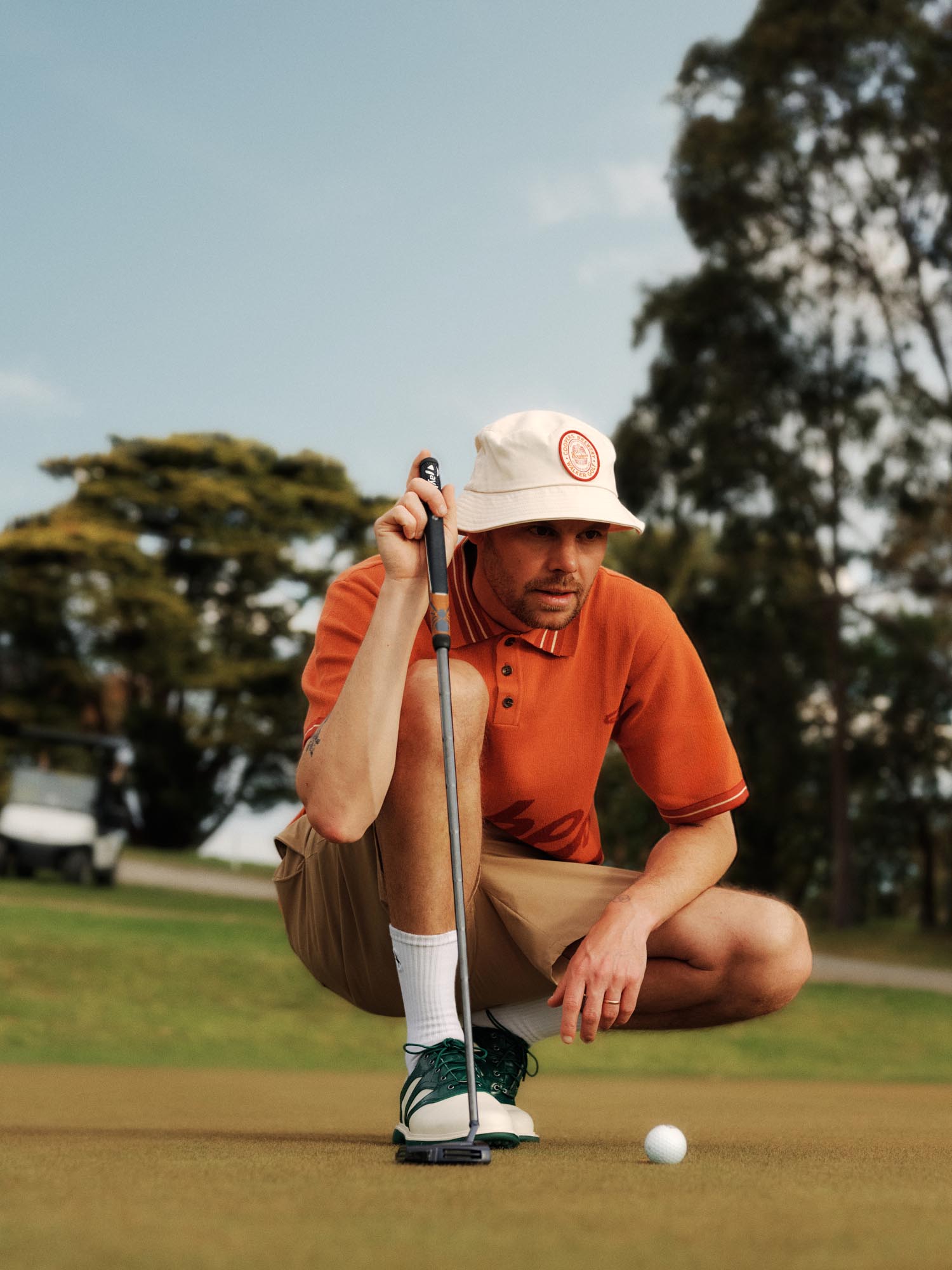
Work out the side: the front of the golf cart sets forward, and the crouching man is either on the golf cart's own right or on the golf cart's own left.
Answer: on the golf cart's own left

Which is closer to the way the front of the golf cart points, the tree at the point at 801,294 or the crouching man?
the crouching man

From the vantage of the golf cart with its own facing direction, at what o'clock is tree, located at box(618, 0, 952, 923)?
The tree is roughly at 8 o'clock from the golf cart.

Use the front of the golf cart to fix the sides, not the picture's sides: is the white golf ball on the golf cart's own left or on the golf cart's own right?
on the golf cart's own left

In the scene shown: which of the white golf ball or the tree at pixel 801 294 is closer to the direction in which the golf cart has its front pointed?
the white golf ball

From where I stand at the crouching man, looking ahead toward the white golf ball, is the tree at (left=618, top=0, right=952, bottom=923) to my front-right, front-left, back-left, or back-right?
back-left

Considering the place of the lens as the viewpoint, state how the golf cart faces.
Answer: facing the viewer and to the left of the viewer
